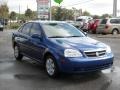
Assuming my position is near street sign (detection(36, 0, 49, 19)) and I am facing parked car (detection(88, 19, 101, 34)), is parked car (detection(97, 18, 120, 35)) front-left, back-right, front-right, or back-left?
front-right

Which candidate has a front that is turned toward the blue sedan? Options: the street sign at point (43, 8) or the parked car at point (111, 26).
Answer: the street sign

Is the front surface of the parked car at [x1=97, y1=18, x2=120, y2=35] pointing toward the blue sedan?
no

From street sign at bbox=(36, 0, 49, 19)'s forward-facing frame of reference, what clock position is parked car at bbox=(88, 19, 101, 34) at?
The parked car is roughly at 10 o'clock from the street sign.

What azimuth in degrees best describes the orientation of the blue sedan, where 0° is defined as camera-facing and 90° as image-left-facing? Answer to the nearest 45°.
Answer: approximately 315°

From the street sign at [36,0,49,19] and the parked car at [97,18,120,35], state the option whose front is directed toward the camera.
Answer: the street sign

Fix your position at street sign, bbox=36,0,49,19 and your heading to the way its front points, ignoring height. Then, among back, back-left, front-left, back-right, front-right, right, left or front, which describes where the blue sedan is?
front

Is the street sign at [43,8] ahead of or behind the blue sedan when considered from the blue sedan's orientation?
behind

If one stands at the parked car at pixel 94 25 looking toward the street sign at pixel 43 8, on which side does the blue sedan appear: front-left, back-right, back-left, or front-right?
back-left

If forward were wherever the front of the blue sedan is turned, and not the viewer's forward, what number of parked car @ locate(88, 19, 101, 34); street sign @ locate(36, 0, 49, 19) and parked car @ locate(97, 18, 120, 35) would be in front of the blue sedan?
0

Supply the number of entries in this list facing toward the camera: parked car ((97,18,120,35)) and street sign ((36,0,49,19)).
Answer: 1

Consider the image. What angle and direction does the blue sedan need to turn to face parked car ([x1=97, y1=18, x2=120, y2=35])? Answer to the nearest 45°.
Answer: approximately 135° to its left

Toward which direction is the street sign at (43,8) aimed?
toward the camera
